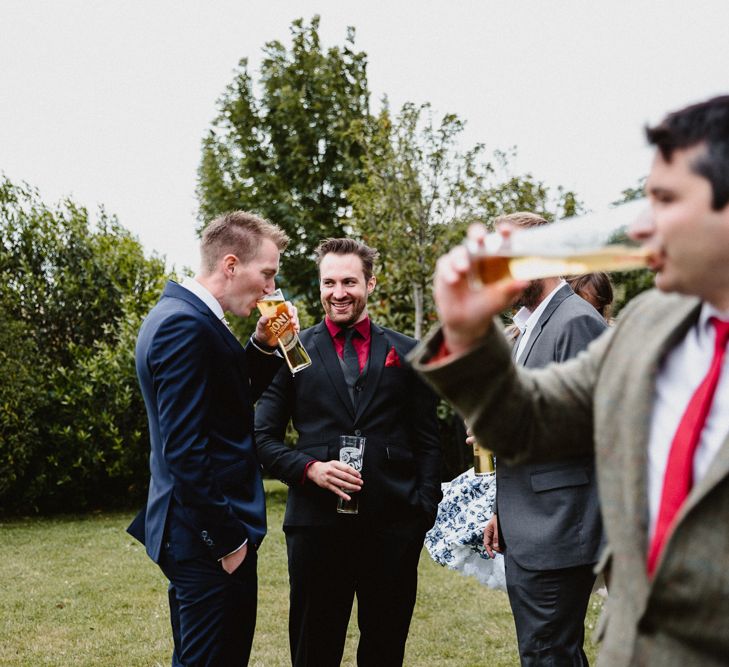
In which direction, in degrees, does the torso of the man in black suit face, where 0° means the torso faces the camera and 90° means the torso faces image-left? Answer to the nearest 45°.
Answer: approximately 0°

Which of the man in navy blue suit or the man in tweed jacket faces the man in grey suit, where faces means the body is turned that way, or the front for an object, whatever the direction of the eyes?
the man in navy blue suit

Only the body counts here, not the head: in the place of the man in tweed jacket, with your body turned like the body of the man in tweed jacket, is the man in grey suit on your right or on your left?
on your right

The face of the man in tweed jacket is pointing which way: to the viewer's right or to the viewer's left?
to the viewer's left

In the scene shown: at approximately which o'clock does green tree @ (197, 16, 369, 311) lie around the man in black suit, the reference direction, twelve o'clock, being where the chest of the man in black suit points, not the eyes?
The green tree is roughly at 6 o'clock from the man in black suit.

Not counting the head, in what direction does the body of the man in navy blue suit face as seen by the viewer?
to the viewer's right

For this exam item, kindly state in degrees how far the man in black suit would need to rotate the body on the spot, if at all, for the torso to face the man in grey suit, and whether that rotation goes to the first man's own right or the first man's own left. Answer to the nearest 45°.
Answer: approximately 45° to the first man's own left

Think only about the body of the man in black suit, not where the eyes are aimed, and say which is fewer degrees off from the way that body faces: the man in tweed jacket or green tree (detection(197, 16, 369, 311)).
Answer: the man in tweed jacket

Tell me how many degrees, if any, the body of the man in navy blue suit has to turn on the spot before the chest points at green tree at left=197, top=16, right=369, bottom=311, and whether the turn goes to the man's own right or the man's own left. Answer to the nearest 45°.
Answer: approximately 90° to the man's own left

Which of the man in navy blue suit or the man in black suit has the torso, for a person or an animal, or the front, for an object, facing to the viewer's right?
the man in navy blue suit
